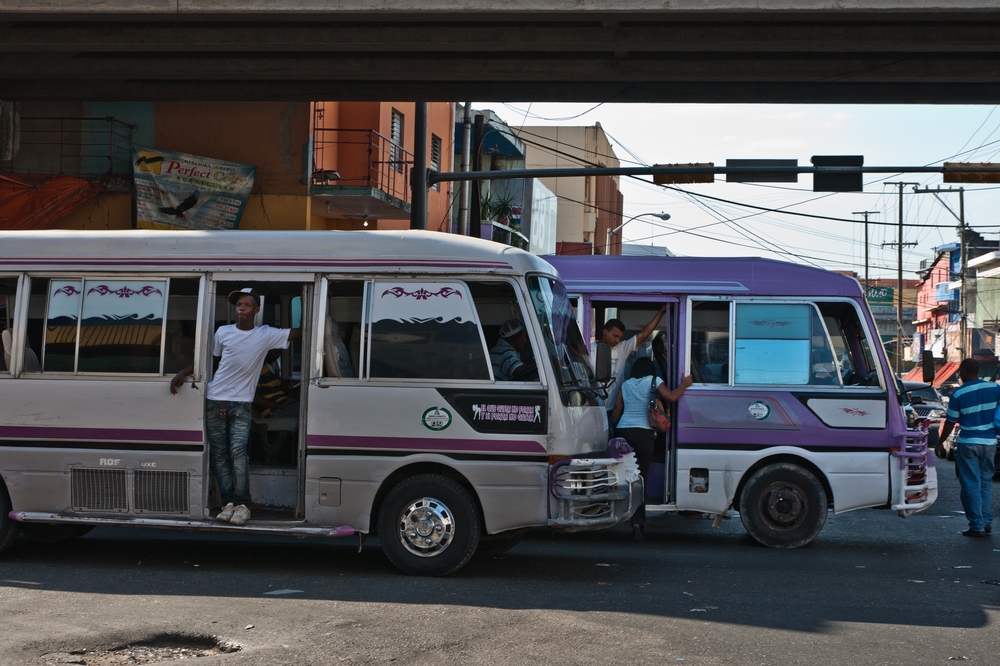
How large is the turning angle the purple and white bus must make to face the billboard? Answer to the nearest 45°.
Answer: approximately 135° to its left

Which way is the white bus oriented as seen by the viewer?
to the viewer's right

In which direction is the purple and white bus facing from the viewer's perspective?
to the viewer's right

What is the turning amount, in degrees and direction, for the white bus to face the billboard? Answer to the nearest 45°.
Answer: approximately 90° to its left

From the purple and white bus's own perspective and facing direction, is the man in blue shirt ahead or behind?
ahead

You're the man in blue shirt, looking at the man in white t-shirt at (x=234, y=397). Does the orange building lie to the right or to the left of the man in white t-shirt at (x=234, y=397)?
right

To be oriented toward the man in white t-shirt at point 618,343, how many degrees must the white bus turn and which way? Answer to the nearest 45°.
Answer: approximately 45° to its left

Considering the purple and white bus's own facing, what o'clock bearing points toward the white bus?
The white bus is roughly at 5 o'clock from the purple and white bus.

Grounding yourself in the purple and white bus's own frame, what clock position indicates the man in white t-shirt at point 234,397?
The man in white t-shirt is roughly at 5 o'clock from the purple and white bus.

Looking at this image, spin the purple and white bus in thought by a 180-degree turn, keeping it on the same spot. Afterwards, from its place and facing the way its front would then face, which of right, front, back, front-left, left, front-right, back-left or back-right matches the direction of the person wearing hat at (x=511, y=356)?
front-left

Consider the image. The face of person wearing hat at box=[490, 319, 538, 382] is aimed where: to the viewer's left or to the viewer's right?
to the viewer's right

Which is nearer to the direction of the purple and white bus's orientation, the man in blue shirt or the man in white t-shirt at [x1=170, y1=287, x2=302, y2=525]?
the man in blue shirt

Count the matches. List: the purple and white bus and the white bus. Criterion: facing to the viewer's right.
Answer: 2

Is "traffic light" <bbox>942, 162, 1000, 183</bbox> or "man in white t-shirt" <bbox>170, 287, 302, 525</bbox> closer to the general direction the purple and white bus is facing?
the traffic light
